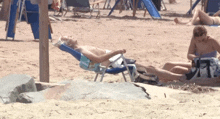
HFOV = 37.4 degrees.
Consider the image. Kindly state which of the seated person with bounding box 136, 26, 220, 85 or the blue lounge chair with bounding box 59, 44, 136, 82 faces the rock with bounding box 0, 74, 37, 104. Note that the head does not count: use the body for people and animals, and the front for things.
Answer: the seated person

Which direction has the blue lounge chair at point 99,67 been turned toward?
to the viewer's right

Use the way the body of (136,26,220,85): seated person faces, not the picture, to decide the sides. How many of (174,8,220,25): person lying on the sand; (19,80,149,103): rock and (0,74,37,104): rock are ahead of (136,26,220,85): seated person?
2

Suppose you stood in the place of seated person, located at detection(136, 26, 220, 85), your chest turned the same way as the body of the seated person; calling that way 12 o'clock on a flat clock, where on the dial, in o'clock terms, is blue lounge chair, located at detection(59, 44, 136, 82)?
The blue lounge chair is roughly at 1 o'clock from the seated person.

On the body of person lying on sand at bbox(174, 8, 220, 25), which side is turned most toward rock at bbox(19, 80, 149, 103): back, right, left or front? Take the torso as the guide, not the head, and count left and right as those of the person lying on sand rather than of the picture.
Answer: left

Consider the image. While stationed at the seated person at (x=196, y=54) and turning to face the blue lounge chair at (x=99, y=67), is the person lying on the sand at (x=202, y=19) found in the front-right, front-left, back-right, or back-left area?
back-right

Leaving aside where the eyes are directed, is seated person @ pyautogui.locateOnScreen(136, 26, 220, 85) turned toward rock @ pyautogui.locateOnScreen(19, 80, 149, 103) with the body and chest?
yes

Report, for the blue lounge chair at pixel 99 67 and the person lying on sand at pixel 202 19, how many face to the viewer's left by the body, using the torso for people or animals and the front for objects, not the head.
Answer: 1

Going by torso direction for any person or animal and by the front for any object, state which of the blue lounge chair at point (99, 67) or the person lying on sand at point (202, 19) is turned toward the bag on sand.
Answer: the blue lounge chair

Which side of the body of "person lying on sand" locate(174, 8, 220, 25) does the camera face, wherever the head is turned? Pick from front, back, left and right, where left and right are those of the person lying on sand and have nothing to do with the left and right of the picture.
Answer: left
